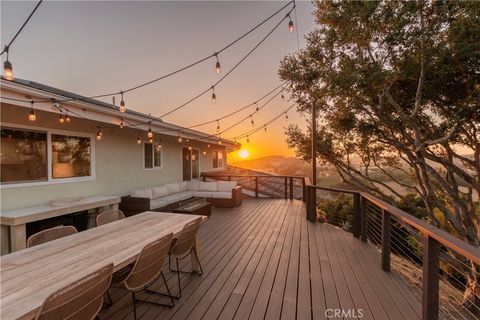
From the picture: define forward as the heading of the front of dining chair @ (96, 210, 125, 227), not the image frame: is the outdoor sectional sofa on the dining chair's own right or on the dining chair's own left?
on the dining chair's own left

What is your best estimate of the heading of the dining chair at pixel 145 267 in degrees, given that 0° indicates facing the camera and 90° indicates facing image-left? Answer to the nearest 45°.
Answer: approximately 135°

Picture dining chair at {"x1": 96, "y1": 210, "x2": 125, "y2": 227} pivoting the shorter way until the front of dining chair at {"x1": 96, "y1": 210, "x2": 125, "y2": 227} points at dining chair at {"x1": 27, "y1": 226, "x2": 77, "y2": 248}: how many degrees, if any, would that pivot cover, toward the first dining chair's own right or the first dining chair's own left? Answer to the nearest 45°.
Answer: approximately 90° to the first dining chair's own right

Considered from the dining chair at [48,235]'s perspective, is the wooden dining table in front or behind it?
in front

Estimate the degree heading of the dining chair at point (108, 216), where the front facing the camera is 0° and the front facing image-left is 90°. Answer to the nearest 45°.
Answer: approximately 315°

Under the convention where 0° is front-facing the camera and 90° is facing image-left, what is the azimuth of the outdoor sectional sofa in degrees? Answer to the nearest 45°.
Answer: approximately 315°

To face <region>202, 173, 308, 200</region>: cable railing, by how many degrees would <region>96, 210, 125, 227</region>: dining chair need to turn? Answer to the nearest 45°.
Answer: approximately 90° to its left

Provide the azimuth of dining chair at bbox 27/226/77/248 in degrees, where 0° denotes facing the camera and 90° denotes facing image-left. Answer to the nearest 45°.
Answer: approximately 315°

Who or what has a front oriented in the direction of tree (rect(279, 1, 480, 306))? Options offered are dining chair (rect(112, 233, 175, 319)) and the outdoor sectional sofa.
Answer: the outdoor sectional sofa

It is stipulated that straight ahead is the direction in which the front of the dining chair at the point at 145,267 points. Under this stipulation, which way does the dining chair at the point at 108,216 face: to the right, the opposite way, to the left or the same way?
the opposite way

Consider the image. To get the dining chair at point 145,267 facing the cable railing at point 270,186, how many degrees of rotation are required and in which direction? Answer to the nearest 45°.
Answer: approximately 90° to its right

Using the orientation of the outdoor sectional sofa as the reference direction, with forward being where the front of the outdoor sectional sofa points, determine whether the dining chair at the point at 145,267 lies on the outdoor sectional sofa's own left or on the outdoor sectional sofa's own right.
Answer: on the outdoor sectional sofa's own right

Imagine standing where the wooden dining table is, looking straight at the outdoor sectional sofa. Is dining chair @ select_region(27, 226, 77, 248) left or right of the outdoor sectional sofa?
left
